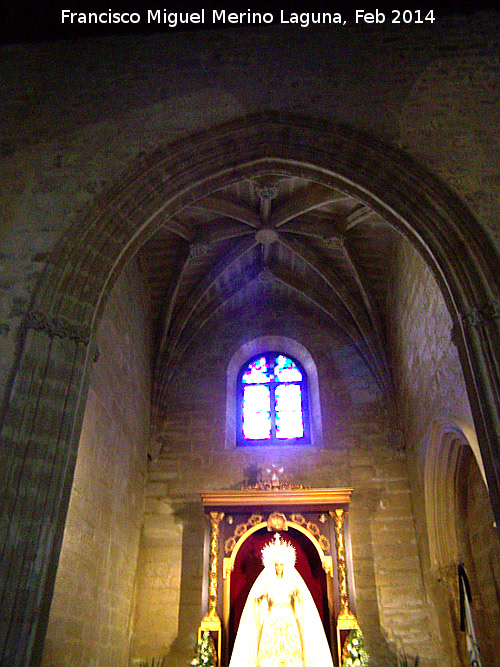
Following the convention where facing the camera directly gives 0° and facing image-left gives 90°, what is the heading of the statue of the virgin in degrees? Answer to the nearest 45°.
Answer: approximately 0°

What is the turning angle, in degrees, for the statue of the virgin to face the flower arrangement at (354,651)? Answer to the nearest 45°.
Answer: approximately 90° to its left

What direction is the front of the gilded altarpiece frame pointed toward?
toward the camera

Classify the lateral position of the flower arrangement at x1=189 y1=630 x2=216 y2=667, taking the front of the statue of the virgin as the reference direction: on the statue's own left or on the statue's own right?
on the statue's own right
